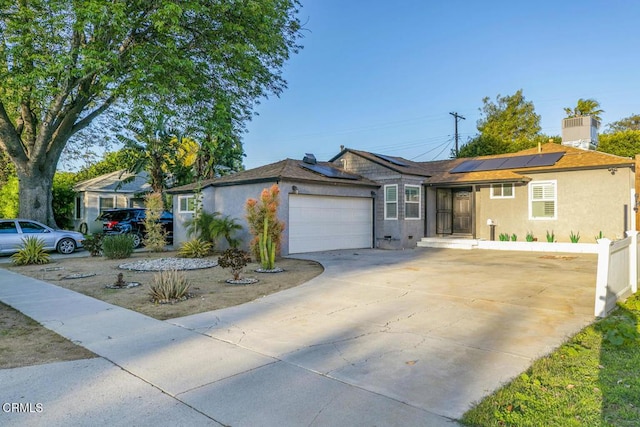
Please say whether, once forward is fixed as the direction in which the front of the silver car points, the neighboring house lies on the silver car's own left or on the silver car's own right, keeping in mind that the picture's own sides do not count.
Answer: on the silver car's own left

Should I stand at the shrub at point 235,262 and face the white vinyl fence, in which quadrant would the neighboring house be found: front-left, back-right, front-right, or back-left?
back-left

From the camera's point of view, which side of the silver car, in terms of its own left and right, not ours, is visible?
right

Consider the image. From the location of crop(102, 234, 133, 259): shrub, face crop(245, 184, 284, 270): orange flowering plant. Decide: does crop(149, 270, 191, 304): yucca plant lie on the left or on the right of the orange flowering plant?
right

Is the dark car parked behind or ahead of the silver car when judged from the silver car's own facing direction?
ahead

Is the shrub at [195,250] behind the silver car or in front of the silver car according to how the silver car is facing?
in front

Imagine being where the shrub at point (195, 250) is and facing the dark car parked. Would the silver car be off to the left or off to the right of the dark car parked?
left

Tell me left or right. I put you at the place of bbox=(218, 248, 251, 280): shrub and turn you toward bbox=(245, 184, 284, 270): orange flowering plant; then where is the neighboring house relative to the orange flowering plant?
left
